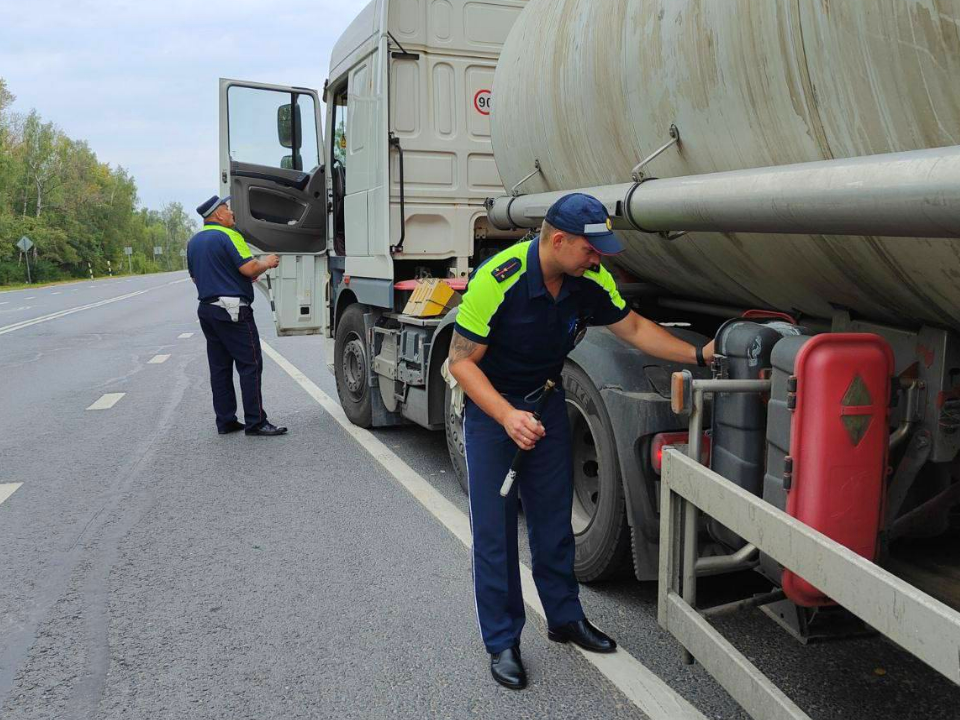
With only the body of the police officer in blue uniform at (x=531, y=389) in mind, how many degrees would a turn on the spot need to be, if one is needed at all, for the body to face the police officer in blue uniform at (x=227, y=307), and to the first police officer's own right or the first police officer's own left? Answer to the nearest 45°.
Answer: approximately 180°

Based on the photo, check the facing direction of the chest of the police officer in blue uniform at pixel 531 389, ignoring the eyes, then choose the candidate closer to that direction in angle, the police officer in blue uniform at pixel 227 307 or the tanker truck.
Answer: the tanker truck

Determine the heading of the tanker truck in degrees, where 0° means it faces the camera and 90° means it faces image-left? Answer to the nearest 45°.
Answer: approximately 135°

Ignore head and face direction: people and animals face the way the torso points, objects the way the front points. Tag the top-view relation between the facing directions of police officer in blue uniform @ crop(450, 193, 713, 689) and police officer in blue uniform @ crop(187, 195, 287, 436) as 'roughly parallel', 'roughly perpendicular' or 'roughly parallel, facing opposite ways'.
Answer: roughly perpendicular

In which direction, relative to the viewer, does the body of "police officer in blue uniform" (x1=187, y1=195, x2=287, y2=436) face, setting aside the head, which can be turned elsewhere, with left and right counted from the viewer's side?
facing away from the viewer and to the right of the viewer

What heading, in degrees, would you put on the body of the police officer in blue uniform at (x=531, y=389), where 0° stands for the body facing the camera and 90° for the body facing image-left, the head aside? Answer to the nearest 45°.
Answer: approximately 315°

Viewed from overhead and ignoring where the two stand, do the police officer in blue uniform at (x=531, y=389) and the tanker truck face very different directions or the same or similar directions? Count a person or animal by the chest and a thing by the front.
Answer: very different directions

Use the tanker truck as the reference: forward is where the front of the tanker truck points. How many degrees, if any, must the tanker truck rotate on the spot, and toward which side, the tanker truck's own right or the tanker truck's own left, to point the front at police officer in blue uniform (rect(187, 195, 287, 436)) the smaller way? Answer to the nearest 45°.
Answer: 0° — it already faces them
